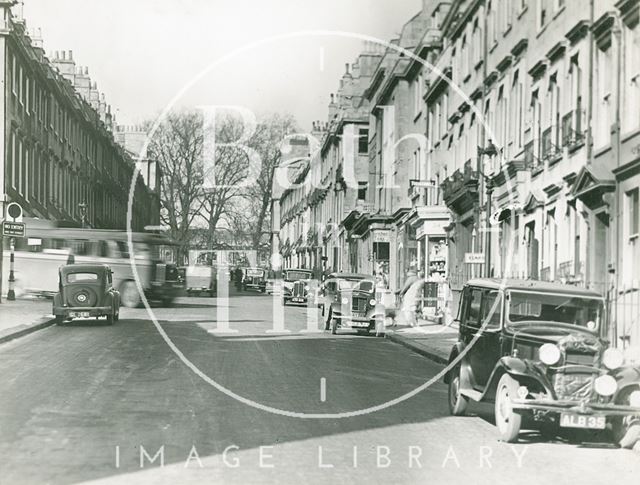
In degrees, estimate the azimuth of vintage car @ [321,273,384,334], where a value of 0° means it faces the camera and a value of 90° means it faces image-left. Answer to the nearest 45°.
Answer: approximately 0°

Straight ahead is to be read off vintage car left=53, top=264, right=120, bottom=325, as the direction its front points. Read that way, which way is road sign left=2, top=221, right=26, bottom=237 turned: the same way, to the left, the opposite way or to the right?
the opposite way

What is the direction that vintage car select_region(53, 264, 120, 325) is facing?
away from the camera

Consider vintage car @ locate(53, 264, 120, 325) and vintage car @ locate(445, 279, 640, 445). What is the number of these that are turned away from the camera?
1

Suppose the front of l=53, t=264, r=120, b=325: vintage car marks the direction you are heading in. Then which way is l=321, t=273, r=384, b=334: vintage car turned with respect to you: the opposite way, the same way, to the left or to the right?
the opposite way

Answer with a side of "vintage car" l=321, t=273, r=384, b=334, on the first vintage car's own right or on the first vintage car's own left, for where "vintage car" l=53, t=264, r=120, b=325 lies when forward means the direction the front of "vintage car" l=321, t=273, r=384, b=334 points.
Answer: on the first vintage car's own right
